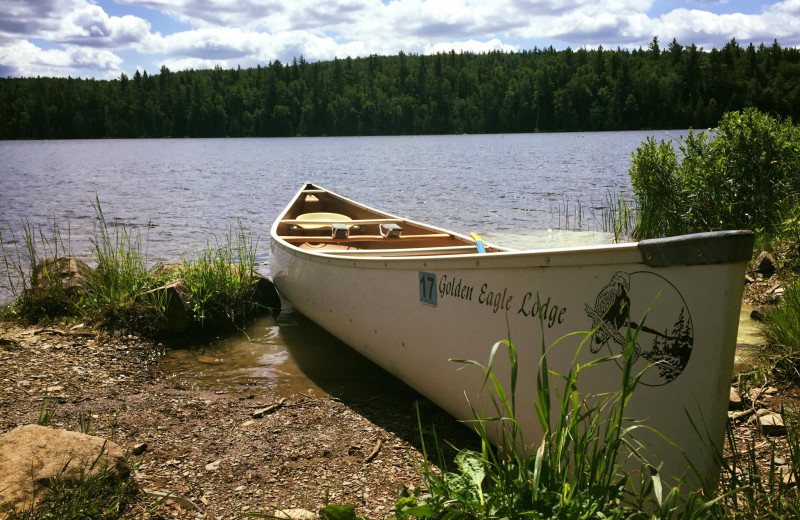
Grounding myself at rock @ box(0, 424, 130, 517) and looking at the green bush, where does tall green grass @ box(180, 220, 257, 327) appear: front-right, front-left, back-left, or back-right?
front-left

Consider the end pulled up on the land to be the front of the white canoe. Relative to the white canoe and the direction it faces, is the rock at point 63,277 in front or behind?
behind

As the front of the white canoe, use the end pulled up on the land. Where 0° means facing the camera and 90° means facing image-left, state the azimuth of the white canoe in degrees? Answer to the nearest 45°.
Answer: approximately 315°

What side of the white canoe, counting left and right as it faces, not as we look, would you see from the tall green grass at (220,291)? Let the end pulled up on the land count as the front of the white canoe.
back

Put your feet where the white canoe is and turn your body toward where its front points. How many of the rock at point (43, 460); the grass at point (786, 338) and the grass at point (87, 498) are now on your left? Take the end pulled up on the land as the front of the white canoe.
1

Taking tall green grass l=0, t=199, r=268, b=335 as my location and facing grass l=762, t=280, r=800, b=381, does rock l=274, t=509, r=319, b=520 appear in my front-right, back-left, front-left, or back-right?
front-right
